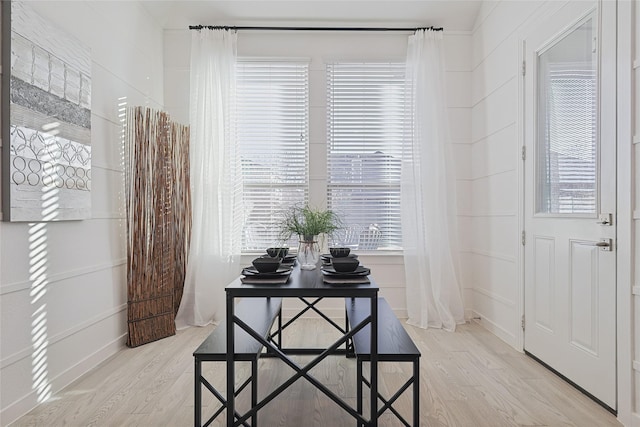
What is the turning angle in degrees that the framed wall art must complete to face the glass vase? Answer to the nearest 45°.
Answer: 0° — it already faces it

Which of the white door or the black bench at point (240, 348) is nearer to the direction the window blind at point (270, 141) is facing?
the black bench

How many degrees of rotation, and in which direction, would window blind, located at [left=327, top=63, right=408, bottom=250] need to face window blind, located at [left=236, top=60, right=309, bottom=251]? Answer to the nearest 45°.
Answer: approximately 90° to its right

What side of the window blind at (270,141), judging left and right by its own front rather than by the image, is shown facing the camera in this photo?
front

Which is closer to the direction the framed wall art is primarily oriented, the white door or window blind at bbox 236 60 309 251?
the white door

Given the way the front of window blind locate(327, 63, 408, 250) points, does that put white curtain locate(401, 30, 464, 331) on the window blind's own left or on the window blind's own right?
on the window blind's own left

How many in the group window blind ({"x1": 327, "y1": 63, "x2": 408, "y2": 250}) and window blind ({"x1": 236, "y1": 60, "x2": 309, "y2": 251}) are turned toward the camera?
2

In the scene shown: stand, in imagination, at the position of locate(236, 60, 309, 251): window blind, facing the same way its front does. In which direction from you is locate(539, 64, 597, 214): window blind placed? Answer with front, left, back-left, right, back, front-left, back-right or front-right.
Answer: front-left

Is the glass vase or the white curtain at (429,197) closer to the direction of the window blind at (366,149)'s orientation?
the glass vase

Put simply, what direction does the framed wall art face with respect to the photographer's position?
facing the viewer and to the right of the viewer

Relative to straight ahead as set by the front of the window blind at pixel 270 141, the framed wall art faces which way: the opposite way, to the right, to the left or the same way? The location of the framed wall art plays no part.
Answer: to the left

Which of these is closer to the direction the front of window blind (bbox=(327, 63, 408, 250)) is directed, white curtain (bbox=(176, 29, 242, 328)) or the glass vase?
the glass vase

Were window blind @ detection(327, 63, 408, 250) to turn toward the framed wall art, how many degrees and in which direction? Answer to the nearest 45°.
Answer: approximately 45° to its right

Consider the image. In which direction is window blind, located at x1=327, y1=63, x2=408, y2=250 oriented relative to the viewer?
toward the camera
